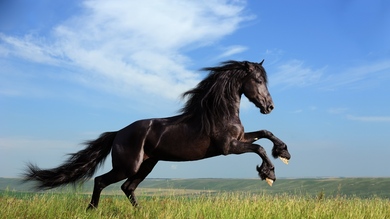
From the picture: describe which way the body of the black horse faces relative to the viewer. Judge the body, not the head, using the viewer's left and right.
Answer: facing to the right of the viewer
